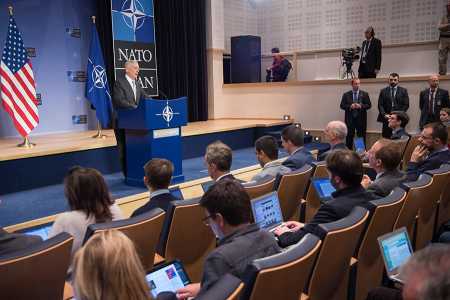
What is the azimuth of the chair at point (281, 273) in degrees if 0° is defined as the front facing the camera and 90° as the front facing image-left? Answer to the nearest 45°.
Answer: approximately 135°

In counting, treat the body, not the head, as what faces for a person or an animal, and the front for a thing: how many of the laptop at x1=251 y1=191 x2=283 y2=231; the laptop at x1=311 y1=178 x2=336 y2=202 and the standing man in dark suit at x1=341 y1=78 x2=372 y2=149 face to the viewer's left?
0

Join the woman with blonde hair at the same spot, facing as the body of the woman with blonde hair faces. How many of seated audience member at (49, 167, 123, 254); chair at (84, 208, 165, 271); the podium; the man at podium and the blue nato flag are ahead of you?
5

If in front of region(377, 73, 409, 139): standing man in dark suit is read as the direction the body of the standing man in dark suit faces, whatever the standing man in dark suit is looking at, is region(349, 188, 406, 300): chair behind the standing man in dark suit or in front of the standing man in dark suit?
in front

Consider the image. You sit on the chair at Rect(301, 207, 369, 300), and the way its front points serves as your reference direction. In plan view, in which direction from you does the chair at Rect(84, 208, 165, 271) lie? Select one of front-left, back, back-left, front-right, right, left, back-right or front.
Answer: front-left

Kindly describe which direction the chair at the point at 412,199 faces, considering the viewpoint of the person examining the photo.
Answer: facing away from the viewer and to the left of the viewer

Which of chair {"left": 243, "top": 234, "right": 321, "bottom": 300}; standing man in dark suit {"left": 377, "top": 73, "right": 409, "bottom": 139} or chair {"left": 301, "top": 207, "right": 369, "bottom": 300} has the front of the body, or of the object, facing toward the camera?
the standing man in dark suit

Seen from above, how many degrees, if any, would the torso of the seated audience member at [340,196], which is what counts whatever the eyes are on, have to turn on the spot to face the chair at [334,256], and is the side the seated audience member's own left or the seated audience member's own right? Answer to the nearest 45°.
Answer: approximately 135° to the seated audience member's own left

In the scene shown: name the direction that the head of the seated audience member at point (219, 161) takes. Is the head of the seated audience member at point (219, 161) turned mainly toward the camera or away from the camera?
away from the camera

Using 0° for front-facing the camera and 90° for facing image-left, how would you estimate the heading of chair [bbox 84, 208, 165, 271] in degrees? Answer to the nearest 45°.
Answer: approximately 135°

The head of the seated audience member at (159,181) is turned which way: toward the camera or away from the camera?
away from the camera

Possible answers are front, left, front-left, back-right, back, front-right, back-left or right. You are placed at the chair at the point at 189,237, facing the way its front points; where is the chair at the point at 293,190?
right

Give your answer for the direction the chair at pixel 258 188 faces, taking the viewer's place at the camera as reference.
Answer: facing away from the viewer and to the left of the viewer

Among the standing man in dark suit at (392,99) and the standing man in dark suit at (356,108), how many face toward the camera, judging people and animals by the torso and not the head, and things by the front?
2

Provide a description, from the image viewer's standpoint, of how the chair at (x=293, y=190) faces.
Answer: facing away from the viewer and to the left of the viewer

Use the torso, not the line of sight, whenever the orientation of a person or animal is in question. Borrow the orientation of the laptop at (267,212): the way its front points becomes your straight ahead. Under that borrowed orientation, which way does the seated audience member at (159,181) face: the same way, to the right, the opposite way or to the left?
the opposite way

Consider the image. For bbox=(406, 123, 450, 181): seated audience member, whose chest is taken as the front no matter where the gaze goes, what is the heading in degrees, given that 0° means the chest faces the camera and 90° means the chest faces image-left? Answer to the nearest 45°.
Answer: approximately 90°

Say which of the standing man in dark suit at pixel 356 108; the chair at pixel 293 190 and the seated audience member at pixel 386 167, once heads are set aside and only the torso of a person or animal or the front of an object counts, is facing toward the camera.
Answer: the standing man in dark suit

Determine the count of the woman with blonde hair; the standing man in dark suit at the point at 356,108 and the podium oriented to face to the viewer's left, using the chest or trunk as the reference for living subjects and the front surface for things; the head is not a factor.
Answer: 0
